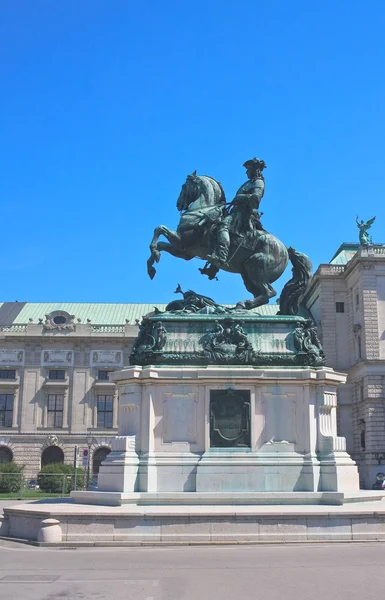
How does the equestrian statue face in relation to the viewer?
to the viewer's left
